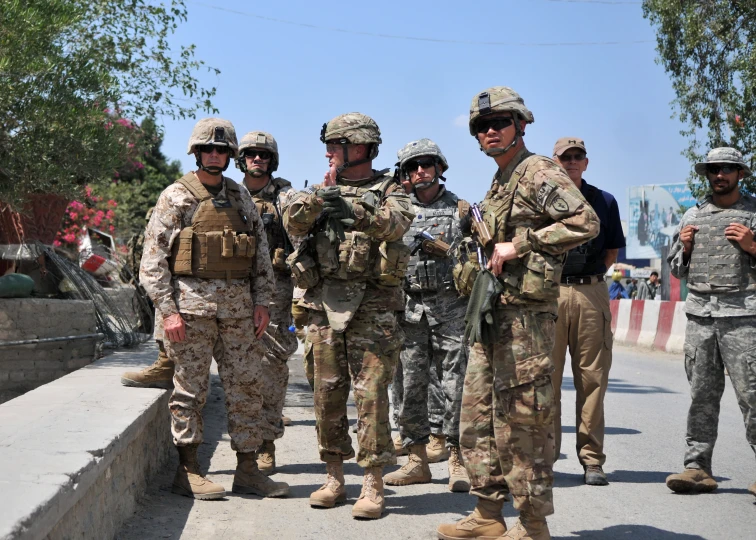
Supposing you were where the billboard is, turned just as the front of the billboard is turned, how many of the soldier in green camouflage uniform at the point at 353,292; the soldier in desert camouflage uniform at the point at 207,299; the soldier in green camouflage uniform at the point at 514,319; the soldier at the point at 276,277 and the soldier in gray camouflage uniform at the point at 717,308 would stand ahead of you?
5

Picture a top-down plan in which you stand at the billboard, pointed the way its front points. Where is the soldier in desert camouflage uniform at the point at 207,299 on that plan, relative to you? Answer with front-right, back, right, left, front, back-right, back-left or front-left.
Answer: front

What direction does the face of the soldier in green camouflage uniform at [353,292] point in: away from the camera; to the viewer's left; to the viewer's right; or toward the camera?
to the viewer's left

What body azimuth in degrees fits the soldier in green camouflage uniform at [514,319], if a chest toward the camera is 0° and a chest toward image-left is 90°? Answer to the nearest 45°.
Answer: approximately 45°

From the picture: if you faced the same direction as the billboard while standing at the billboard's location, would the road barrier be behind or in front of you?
in front

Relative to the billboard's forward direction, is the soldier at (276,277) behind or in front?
in front

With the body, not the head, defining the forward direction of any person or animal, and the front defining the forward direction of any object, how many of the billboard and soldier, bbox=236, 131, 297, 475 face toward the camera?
2

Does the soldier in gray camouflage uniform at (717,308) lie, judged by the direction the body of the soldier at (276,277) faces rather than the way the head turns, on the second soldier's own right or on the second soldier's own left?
on the second soldier's own left

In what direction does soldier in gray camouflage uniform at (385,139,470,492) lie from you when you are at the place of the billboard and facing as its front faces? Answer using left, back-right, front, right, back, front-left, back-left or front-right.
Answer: front

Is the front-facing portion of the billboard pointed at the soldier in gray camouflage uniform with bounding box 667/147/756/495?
yes

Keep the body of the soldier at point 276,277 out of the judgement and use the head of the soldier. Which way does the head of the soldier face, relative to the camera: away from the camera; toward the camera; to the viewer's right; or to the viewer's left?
toward the camera

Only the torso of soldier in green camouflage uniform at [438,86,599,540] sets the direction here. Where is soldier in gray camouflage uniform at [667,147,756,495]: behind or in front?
behind

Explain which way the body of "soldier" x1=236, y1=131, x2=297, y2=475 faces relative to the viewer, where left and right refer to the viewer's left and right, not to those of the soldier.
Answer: facing the viewer

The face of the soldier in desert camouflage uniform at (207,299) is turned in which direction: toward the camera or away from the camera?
toward the camera

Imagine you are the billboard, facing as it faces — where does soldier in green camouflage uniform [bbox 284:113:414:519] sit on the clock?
The soldier in green camouflage uniform is roughly at 12 o'clock from the billboard.

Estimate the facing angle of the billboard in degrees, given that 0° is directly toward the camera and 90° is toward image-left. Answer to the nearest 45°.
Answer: approximately 0°

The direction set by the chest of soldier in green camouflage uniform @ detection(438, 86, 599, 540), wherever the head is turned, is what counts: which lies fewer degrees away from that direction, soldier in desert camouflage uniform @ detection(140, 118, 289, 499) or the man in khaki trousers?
the soldier in desert camouflage uniform
